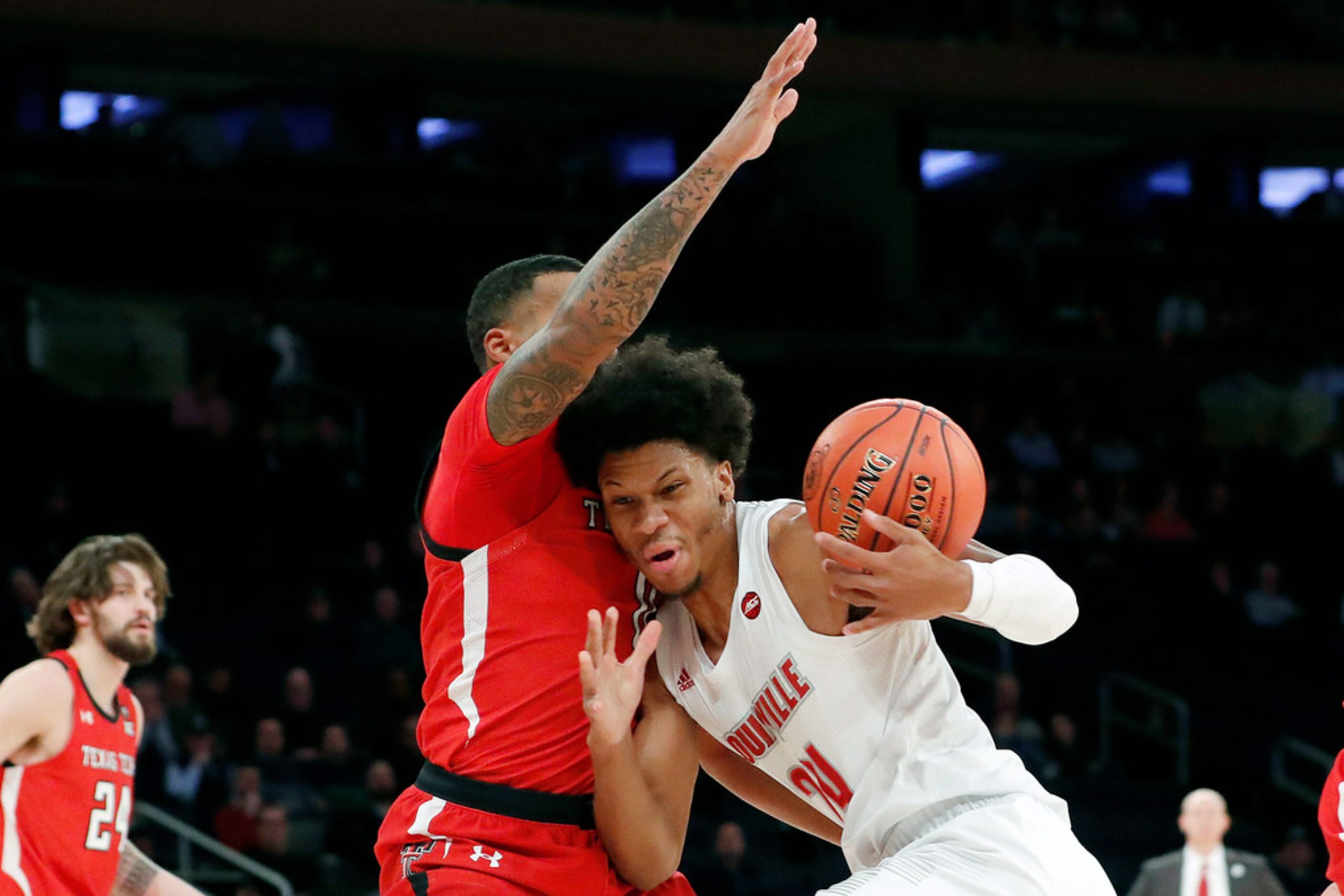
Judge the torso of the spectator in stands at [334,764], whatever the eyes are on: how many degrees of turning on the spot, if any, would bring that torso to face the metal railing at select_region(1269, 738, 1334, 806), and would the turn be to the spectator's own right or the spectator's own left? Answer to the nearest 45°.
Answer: approximately 90° to the spectator's own left

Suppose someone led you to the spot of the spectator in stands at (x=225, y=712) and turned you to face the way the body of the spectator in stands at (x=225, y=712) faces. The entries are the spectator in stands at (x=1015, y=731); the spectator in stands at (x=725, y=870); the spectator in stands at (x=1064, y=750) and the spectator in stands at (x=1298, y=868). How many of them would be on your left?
4

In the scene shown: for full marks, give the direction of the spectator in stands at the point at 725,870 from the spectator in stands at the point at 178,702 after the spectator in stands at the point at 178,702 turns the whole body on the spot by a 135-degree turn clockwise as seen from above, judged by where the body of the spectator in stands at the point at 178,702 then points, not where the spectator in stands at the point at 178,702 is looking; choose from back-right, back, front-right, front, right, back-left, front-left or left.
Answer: back-right

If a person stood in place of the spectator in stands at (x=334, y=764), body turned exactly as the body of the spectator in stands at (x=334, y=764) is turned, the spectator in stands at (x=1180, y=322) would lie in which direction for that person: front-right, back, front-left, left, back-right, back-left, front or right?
back-left

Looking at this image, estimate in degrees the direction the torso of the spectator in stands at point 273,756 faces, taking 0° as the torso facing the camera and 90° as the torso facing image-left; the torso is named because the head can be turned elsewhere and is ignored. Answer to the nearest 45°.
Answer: approximately 0°

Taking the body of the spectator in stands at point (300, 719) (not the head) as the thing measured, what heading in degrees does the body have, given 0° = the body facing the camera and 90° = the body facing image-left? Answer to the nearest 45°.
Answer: approximately 0°

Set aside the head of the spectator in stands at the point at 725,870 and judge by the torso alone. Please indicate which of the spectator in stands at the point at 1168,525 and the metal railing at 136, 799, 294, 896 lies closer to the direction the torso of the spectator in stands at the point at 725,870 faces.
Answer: the metal railing

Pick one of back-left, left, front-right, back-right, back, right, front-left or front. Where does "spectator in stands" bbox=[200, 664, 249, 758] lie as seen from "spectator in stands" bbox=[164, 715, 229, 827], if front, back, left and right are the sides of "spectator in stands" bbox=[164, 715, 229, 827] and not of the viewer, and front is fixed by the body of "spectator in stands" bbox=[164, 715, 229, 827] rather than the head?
back

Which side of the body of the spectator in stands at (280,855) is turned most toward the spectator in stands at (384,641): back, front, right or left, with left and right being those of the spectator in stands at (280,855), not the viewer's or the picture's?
back

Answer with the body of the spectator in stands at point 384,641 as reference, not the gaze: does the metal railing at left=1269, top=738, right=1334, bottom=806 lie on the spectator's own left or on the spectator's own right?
on the spectator's own left
